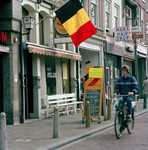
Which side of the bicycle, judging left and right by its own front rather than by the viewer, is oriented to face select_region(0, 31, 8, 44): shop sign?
right

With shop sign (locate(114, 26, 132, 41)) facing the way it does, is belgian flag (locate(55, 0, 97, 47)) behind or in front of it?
in front

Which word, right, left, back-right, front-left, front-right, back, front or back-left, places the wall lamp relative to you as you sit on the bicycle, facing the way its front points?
right

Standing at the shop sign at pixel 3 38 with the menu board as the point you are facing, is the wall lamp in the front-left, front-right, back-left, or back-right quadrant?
front-left

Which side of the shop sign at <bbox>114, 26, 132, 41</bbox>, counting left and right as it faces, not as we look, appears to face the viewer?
front

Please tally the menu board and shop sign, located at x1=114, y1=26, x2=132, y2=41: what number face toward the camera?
2

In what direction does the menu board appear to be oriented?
toward the camera

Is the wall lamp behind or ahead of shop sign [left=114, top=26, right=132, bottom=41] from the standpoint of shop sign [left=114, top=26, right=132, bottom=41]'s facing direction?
ahead
